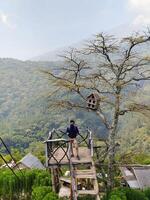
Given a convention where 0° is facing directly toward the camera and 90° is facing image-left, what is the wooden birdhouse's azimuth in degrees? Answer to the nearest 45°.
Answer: approximately 45°
